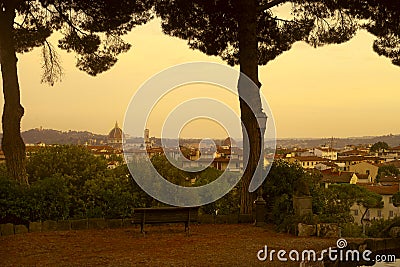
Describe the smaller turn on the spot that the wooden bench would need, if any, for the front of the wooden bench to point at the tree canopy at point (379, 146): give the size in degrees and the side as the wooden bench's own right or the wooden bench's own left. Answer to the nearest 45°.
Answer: approximately 45° to the wooden bench's own right

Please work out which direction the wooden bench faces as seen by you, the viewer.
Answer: facing away from the viewer

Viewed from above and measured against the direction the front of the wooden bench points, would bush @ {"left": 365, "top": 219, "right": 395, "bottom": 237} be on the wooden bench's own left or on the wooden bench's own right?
on the wooden bench's own right

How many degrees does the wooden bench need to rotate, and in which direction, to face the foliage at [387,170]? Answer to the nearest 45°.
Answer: approximately 45° to its right

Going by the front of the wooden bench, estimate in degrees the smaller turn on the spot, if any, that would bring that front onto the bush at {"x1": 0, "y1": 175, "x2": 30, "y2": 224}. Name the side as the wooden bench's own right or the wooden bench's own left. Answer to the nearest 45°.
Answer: approximately 90° to the wooden bench's own left

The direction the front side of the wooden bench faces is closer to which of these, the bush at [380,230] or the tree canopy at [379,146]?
the tree canopy
